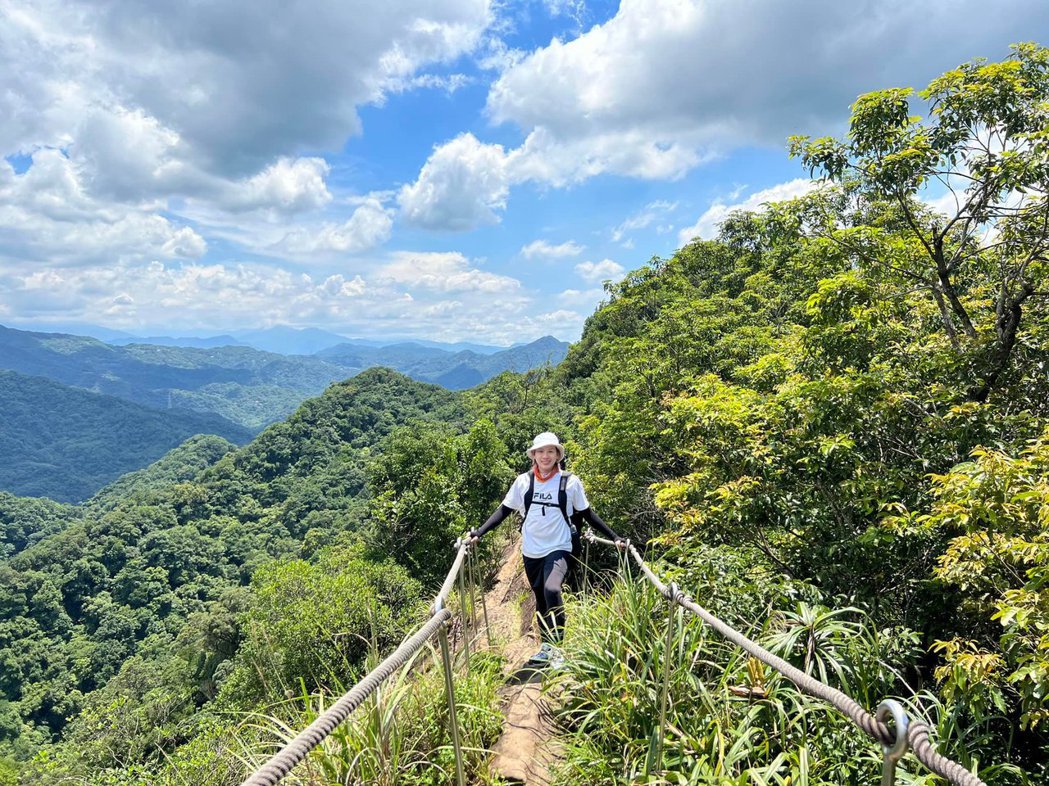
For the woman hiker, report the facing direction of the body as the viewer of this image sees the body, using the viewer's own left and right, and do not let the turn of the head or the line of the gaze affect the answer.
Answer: facing the viewer

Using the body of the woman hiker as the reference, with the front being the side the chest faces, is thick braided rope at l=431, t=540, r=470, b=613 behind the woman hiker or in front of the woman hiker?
in front

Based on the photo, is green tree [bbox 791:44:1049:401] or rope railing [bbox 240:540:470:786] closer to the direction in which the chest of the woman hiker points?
the rope railing

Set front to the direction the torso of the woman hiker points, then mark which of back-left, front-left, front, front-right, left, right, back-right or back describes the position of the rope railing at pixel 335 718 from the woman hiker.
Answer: front

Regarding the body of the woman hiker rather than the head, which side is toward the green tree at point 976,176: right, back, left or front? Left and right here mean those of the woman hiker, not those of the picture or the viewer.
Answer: left
